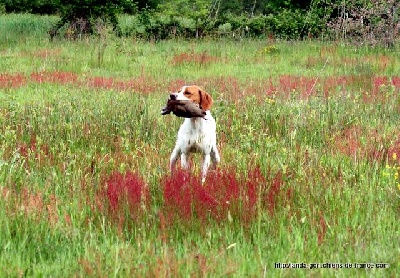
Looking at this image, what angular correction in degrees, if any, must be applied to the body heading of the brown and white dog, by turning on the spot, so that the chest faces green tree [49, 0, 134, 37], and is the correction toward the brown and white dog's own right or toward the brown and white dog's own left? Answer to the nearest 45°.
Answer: approximately 180°

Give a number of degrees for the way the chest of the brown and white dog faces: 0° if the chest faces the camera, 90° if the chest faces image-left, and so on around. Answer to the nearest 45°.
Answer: approximately 0°

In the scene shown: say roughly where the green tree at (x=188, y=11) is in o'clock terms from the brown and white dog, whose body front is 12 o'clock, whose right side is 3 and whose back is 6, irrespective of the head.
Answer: The green tree is roughly at 6 o'clock from the brown and white dog.
